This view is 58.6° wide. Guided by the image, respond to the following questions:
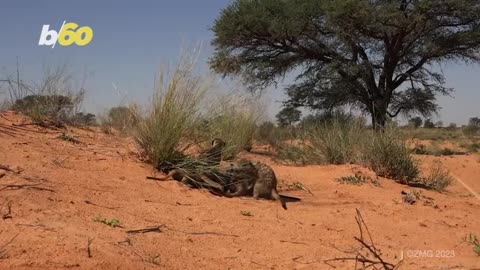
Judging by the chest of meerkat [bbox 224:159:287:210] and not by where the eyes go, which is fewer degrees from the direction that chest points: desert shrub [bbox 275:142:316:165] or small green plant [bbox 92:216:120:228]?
the small green plant

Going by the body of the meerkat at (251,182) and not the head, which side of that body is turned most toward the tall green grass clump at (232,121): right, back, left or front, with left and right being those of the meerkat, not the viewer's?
right

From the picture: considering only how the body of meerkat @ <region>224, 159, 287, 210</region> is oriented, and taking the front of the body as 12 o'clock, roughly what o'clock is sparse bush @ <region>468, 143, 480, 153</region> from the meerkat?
The sparse bush is roughly at 4 o'clock from the meerkat.

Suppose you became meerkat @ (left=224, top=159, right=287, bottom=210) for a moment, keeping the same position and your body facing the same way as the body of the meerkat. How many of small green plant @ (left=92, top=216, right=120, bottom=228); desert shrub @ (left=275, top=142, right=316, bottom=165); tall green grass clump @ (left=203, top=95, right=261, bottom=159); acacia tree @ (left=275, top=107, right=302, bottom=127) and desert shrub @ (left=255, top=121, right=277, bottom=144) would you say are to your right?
4

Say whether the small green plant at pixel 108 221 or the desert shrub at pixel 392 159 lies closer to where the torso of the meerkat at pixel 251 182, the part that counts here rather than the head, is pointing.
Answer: the small green plant

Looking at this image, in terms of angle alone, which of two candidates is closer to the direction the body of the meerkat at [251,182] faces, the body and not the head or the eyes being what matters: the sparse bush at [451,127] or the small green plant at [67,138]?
the small green plant

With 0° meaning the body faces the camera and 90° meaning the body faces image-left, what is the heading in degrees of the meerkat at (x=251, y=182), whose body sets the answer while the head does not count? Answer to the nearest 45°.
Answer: approximately 90°

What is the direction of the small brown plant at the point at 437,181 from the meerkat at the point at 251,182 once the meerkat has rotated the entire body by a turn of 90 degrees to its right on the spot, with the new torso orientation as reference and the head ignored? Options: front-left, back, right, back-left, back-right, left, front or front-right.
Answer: front-right
